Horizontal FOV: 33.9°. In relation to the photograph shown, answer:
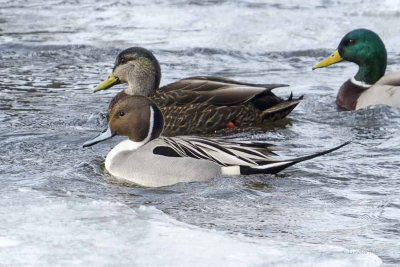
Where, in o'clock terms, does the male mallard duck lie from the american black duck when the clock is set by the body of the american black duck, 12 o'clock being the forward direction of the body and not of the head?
The male mallard duck is roughly at 5 o'clock from the american black duck.

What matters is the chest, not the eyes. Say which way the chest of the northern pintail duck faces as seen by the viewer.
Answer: to the viewer's left

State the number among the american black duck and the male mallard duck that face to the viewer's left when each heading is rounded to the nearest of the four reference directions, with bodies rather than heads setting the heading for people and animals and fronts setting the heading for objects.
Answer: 2

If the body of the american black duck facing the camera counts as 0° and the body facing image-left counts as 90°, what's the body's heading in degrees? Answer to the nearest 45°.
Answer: approximately 90°

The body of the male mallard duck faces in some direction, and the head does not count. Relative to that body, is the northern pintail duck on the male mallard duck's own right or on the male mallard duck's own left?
on the male mallard duck's own left

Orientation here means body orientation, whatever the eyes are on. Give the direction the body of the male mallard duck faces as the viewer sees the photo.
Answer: to the viewer's left

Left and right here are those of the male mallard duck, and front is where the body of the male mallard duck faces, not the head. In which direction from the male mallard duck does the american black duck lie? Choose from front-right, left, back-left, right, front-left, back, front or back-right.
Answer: front-left

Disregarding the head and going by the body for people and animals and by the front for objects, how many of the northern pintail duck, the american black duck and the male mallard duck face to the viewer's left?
3

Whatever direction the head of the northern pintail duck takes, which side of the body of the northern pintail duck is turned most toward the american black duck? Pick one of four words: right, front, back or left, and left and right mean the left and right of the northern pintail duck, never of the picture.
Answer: right
